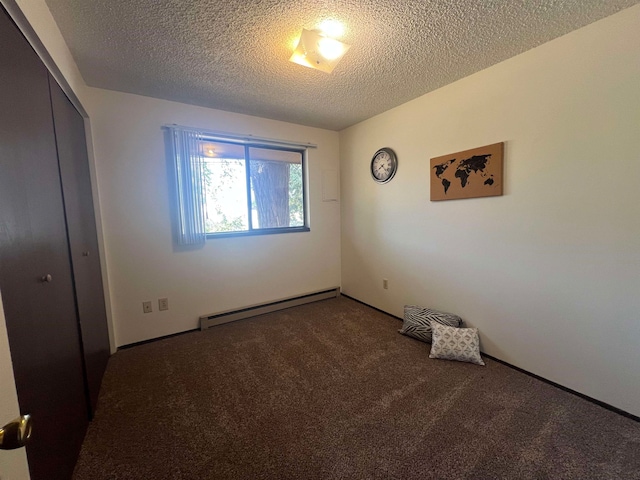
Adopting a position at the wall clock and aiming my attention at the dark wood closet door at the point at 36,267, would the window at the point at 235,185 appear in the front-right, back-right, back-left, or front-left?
front-right

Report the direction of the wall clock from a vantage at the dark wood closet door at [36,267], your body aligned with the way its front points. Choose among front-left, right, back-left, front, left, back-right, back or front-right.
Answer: front

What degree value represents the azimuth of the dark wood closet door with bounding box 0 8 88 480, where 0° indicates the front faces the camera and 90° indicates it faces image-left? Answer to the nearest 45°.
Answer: approximately 270°

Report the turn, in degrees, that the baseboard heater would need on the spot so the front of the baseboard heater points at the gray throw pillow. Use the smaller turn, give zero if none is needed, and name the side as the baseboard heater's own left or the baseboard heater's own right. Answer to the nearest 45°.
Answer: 0° — it already faces it

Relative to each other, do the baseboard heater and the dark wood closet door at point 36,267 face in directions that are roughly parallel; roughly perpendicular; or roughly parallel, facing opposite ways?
roughly perpendicular

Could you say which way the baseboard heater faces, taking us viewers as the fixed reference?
facing the viewer and to the right of the viewer

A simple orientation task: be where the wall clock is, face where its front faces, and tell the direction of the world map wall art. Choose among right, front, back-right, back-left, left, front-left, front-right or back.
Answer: left

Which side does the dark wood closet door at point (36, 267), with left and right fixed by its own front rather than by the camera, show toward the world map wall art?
front

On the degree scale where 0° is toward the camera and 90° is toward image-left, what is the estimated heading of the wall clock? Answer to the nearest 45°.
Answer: approximately 45°

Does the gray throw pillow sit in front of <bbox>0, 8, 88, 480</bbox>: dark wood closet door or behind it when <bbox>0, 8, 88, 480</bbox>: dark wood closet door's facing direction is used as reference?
in front

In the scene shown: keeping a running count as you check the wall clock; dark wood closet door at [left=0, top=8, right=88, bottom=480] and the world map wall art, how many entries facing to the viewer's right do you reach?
1

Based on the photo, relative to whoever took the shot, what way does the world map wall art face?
facing the viewer and to the left of the viewer

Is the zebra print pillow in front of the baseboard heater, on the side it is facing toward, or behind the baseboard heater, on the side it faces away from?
in front

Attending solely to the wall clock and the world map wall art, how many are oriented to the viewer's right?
0

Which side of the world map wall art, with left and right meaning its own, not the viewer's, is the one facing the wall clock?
right
